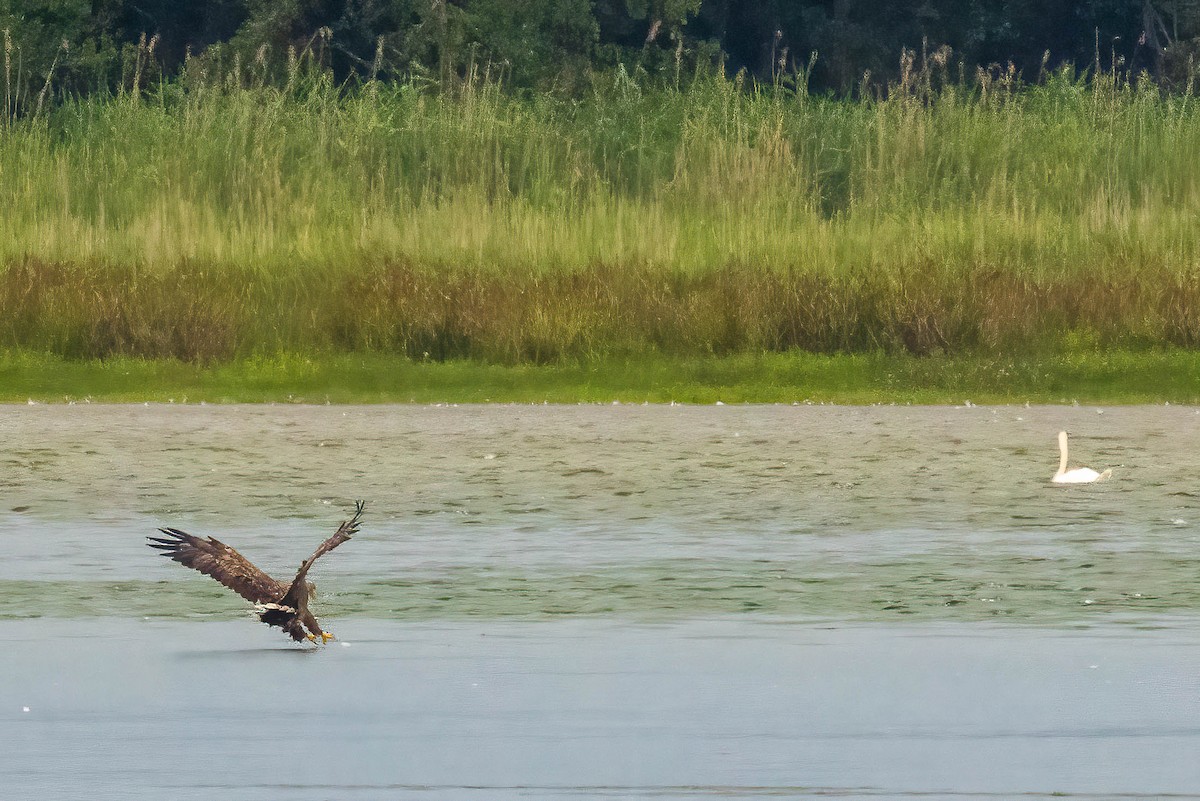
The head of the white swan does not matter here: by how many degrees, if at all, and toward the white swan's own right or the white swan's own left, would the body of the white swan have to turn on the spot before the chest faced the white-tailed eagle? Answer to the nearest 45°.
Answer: approximately 45° to the white swan's own left

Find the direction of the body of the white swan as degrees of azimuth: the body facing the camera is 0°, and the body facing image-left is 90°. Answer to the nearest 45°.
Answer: approximately 90°
